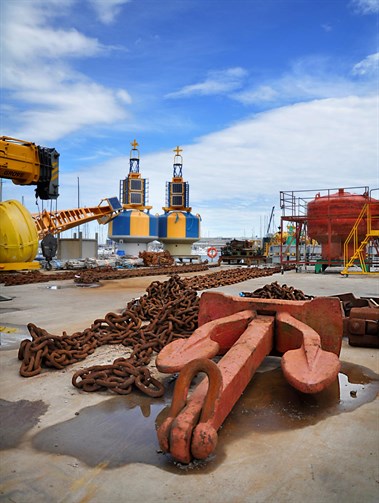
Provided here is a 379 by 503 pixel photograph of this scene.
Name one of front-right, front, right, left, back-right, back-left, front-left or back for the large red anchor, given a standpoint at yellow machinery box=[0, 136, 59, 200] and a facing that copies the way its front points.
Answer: right

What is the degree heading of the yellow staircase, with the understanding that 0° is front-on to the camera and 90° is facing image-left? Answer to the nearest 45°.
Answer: approximately 90°

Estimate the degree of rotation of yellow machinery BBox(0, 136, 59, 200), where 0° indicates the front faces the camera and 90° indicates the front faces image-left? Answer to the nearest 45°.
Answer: approximately 270°

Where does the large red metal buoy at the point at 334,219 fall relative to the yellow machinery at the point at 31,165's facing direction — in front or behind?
in front

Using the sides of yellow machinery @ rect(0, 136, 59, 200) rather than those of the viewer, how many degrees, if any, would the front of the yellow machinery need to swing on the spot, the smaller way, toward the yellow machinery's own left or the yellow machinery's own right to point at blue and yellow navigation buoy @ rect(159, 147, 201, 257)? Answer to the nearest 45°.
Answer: approximately 45° to the yellow machinery's own left

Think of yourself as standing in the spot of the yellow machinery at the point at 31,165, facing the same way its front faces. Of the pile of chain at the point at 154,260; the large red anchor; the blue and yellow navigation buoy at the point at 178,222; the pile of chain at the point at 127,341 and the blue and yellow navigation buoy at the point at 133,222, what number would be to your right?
2

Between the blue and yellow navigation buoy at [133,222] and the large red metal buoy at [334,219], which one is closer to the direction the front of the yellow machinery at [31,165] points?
the large red metal buoy

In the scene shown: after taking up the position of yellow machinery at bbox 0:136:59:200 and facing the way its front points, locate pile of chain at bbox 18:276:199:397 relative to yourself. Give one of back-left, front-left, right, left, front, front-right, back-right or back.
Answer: right

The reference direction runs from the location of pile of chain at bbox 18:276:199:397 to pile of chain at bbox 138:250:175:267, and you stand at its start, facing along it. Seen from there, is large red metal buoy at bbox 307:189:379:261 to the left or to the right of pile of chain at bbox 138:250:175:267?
right

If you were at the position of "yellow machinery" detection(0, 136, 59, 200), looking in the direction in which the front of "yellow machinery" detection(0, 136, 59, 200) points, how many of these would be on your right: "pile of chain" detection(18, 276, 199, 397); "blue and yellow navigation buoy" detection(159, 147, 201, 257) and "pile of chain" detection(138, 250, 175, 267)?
1

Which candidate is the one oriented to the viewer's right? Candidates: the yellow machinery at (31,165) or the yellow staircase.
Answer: the yellow machinery
